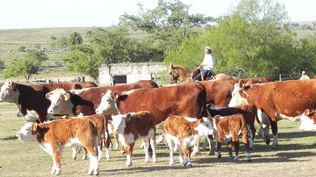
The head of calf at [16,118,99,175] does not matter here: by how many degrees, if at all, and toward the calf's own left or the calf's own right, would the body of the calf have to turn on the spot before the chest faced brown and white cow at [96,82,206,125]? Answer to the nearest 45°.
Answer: approximately 135° to the calf's own right

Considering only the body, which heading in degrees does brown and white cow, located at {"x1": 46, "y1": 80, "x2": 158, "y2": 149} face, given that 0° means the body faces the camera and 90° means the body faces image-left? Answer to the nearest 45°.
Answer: approximately 90°

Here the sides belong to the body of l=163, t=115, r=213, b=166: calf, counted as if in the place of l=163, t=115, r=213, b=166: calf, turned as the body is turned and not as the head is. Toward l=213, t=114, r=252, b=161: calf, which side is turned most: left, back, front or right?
left

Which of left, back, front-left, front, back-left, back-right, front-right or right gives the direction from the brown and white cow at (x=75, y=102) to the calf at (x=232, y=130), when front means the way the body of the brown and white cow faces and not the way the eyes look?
back-left

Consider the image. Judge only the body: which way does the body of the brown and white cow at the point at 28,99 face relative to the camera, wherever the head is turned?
to the viewer's left

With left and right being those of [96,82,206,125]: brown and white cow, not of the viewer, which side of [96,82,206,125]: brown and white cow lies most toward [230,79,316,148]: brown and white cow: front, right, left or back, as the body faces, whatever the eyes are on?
back

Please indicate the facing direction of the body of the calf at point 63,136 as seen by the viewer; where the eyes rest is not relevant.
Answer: to the viewer's left

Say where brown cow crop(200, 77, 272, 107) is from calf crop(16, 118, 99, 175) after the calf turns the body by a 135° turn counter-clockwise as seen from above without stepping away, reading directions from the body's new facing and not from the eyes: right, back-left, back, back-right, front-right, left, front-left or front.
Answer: left

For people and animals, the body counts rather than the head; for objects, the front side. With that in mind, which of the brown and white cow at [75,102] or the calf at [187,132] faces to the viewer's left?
the brown and white cow

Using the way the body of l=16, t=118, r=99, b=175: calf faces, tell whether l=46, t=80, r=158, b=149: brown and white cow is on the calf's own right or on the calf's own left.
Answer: on the calf's own right

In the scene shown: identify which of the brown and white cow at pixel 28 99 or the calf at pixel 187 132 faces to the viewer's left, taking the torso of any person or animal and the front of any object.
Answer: the brown and white cow
